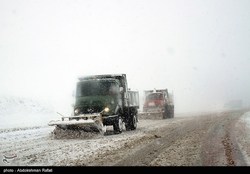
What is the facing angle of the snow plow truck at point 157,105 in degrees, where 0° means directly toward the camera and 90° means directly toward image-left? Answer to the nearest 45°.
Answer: approximately 45°

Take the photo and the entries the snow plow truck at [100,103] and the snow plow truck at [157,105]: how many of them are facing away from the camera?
0

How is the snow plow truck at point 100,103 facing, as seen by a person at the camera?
facing the viewer and to the left of the viewer

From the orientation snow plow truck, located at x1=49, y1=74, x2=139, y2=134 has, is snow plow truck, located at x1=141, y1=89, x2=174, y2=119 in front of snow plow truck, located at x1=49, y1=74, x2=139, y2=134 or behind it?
behind

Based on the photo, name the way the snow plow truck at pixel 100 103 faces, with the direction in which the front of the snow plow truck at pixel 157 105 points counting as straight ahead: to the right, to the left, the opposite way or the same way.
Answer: the same way

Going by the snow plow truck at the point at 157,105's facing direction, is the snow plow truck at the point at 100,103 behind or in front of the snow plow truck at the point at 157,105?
in front
